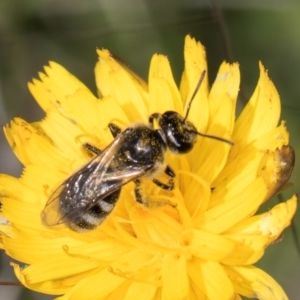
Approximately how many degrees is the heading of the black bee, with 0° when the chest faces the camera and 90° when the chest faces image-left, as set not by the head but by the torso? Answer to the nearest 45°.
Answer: approximately 225°
